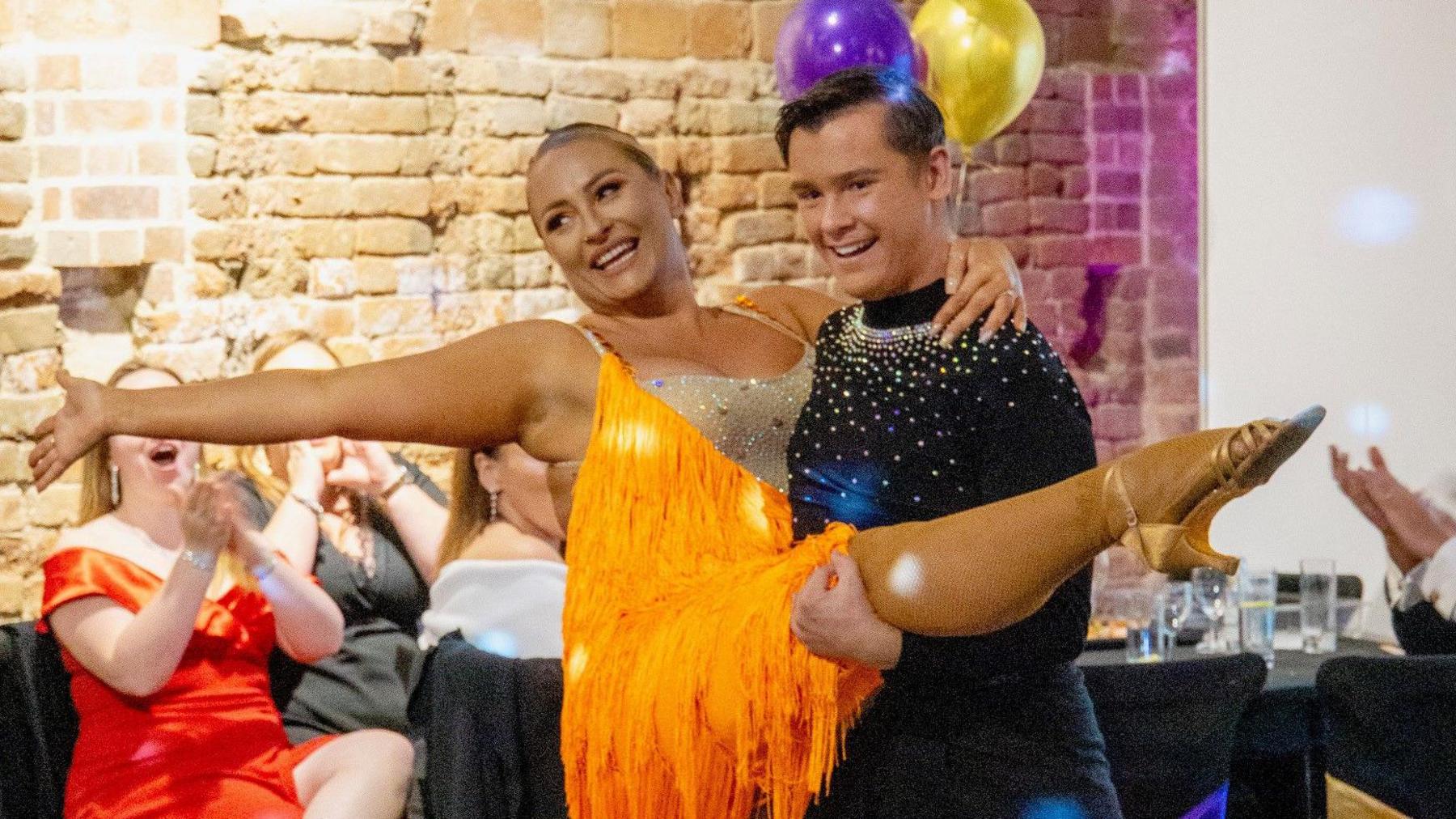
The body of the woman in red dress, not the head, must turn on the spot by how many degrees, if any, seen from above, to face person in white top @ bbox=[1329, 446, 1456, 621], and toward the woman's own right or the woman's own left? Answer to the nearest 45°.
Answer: approximately 45° to the woman's own left

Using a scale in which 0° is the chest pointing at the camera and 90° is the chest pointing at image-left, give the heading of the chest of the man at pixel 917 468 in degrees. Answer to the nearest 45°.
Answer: approximately 45°

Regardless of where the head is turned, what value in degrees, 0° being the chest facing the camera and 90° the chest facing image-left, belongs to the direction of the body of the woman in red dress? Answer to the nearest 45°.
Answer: approximately 315°

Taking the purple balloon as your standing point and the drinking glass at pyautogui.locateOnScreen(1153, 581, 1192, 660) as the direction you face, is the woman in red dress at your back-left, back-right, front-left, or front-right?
back-right

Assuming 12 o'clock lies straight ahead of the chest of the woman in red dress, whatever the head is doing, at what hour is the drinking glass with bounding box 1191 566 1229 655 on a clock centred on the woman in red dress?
The drinking glass is roughly at 11 o'clock from the woman in red dress.

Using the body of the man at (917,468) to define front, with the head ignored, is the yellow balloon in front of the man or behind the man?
behind
